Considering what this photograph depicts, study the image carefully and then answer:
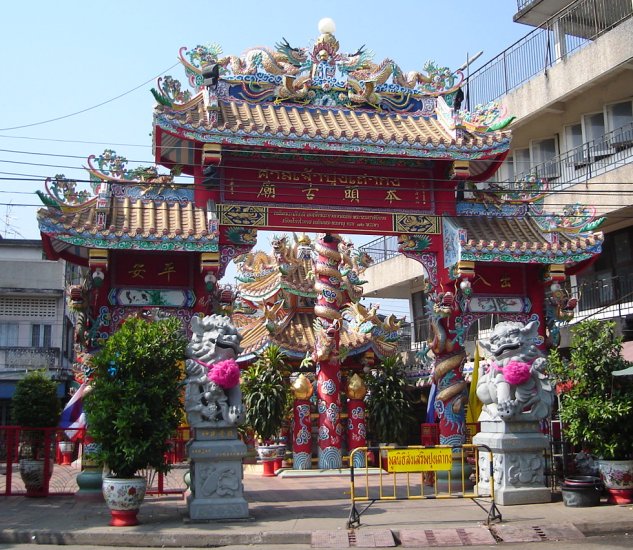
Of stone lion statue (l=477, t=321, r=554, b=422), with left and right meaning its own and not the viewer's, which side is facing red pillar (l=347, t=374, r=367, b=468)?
right

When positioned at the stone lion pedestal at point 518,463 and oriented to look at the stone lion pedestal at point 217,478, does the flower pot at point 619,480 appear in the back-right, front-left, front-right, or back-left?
back-left

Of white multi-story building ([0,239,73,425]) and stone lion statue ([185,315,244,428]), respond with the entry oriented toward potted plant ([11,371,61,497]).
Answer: the white multi-story building

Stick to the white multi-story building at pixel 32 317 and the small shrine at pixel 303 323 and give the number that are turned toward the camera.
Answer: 2

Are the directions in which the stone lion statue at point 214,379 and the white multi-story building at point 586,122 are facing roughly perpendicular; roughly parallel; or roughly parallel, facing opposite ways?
roughly perpendicular

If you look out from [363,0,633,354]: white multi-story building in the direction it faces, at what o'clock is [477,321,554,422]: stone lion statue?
The stone lion statue is roughly at 11 o'clock from the white multi-story building.

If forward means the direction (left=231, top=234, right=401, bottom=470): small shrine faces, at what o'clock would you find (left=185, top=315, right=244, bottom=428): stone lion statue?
The stone lion statue is roughly at 12 o'clock from the small shrine.

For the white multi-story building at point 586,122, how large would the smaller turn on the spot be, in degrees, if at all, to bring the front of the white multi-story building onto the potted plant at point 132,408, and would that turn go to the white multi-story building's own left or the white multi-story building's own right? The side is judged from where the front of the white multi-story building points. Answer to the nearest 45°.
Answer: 0° — it already faces it

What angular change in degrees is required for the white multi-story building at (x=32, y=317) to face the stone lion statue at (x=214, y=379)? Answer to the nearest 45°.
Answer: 0° — it already faces it

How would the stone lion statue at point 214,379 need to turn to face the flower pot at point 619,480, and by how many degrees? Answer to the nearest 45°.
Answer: approximately 45° to its left

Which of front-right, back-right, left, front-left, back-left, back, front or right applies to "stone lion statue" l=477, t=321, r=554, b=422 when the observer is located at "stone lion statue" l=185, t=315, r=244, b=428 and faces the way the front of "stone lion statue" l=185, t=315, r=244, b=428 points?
front-left
